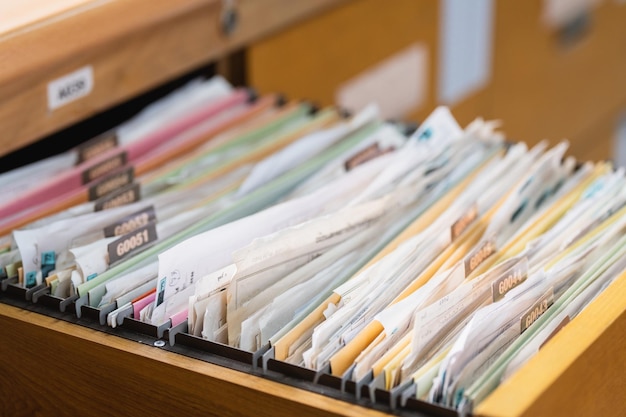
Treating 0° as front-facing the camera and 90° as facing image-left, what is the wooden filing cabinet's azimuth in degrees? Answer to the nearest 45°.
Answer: approximately 315°
